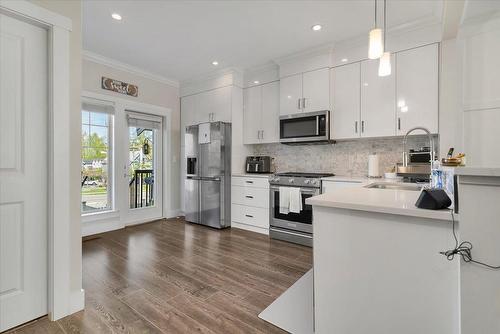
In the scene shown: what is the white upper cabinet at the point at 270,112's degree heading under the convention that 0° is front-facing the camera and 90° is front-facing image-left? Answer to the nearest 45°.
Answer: approximately 45°

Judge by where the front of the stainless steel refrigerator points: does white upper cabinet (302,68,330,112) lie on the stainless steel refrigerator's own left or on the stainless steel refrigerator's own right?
on the stainless steel refrigerator's own left

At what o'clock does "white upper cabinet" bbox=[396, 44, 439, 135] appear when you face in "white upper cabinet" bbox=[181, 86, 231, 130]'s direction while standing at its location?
"white upper cabinet" bbox=[396, 44, 439, 135] is roughly at 9 o'clock from "white upper cabinet" bbox=[181, 86, 231, 130].

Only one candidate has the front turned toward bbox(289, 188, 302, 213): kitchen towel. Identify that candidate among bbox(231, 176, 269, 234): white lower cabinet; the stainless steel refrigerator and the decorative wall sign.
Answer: the decorative wall sign

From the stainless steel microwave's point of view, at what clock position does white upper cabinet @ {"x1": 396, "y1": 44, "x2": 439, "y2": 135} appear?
The white upper cabinet is roughly at 8 o'clock from the stainless steel microwave.

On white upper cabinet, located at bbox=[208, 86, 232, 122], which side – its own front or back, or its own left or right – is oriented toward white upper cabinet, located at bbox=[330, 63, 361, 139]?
left

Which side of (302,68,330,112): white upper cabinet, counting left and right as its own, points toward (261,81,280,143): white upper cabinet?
right

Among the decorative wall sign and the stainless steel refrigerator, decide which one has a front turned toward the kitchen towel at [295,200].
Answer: the decorative wall sign

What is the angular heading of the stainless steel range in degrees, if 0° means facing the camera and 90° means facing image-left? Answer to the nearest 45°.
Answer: approximately 45°

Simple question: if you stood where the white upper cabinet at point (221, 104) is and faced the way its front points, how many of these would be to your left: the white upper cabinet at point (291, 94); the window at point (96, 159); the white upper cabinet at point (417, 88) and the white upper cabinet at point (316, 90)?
3
